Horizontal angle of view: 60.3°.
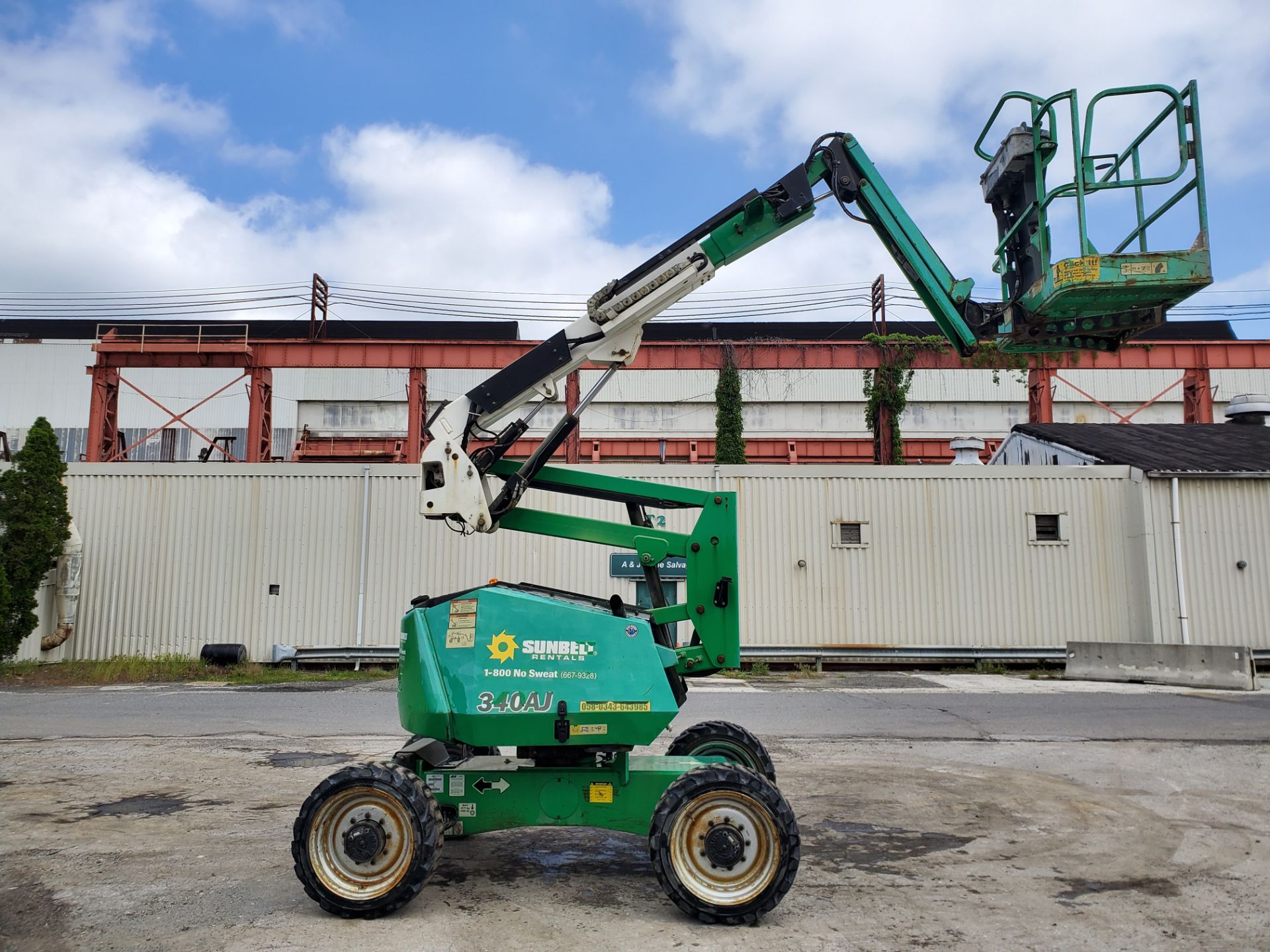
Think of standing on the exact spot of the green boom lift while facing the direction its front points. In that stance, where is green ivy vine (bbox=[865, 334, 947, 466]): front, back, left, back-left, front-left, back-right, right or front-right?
left

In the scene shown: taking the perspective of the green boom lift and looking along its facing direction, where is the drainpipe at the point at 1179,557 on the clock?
The drainpipe is roughly at 10 o'clock from the green boom lift.

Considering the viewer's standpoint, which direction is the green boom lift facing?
facing to the right of the viewer

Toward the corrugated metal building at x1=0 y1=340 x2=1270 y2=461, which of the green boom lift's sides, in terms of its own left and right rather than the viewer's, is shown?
left

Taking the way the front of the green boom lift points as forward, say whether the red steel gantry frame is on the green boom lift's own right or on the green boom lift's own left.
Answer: on the green boom lift's own left

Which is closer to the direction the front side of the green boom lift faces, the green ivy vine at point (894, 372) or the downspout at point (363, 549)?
the green ivy vine

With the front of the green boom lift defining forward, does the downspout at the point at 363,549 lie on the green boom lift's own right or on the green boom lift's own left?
on the green boom lift's own left

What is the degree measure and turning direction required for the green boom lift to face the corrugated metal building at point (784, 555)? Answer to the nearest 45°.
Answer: approximately 90° to its left

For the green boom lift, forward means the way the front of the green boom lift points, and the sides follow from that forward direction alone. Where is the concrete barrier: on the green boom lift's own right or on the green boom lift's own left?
on the green boom lift's own left
